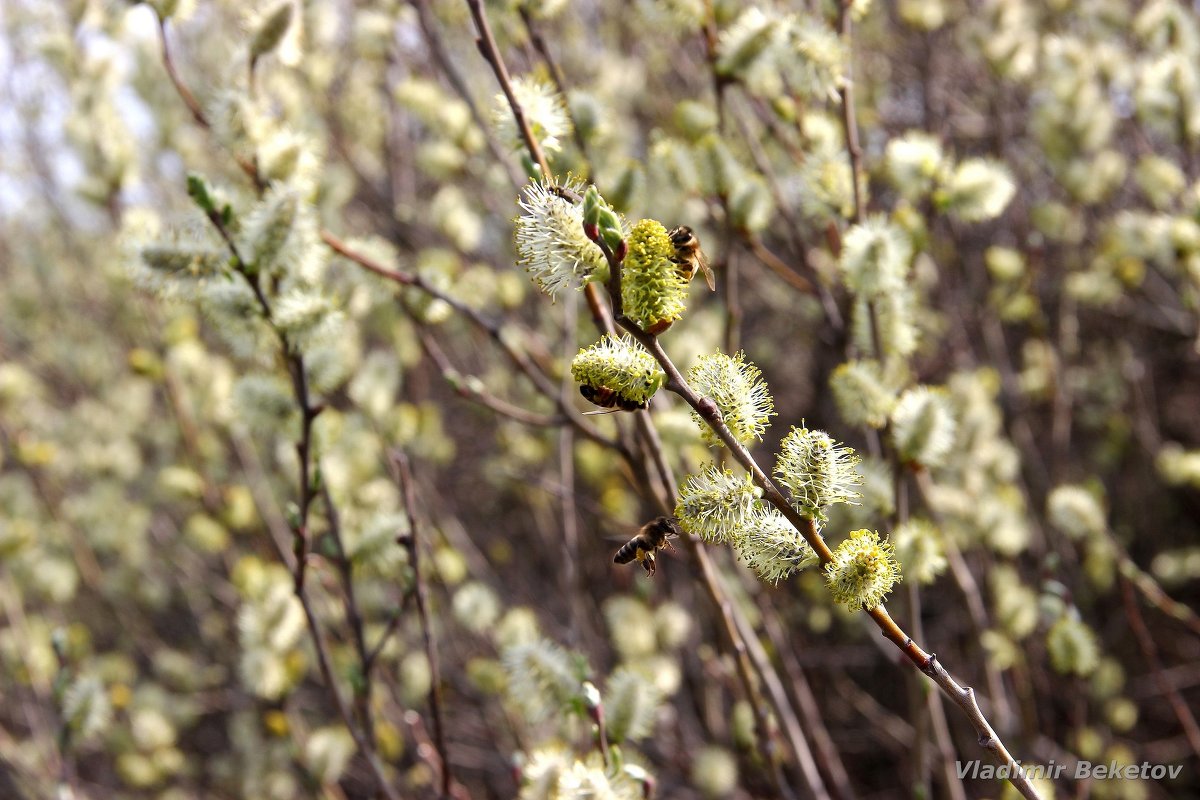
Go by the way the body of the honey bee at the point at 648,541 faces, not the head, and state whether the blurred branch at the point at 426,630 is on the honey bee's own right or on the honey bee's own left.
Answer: on the honey bee's own left

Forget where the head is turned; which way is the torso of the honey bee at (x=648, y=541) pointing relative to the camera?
to the viewer's right
